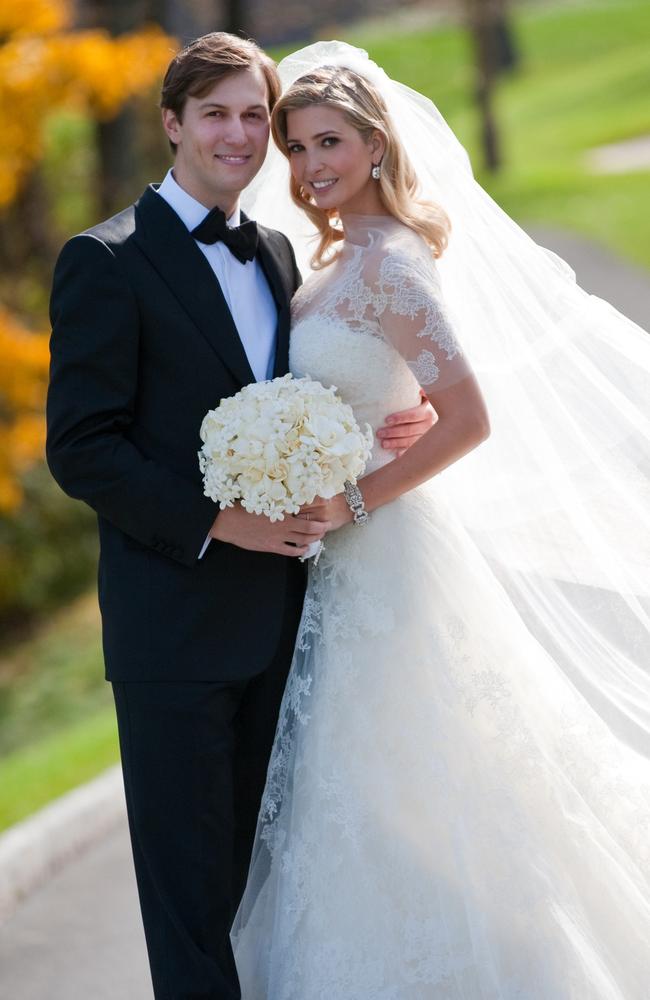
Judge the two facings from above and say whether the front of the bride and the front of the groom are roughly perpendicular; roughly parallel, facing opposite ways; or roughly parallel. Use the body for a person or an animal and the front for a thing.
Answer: roughly perpendicular

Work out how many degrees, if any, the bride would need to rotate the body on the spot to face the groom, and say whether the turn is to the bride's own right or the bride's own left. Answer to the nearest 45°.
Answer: approximately 45° to the bride's own right

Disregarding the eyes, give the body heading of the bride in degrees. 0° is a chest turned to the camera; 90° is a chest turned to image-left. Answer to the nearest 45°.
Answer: approximately 45°

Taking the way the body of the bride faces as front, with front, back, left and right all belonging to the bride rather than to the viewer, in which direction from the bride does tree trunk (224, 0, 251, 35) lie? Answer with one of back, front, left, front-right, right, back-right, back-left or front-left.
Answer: back-right

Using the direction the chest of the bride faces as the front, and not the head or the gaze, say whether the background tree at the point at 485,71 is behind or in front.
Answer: behind

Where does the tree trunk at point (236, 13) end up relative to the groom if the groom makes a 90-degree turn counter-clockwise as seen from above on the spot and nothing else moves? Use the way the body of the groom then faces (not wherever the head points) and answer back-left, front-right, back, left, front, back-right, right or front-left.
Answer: front-left

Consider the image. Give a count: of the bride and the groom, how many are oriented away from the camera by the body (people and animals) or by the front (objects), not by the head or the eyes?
0

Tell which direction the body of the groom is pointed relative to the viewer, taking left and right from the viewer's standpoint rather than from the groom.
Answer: facing the viewer and to the right of the viewer
